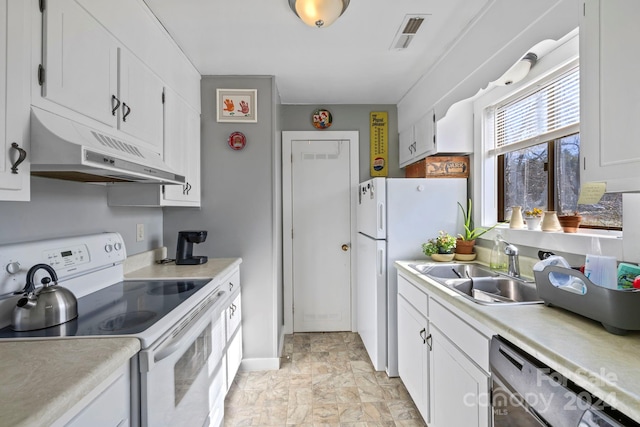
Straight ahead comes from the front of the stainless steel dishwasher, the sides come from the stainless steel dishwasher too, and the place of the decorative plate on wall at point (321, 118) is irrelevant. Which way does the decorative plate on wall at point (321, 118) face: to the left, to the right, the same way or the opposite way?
to the left

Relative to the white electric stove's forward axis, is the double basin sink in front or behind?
in front

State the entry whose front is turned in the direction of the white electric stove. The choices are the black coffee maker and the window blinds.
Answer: the window blinds

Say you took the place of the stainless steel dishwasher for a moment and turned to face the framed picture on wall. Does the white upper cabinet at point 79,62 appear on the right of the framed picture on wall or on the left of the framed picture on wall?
left

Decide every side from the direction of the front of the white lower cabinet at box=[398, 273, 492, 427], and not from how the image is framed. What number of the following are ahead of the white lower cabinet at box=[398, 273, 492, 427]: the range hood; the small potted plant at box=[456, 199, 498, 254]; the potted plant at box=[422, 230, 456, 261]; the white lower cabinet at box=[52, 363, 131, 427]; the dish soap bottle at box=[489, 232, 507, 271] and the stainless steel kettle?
3

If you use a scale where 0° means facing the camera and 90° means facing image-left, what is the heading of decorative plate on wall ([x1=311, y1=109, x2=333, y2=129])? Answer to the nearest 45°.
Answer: approximately 0°

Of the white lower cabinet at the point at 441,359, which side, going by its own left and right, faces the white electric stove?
front

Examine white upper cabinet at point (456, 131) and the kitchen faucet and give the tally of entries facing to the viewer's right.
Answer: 0

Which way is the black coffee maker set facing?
to the viewer's right

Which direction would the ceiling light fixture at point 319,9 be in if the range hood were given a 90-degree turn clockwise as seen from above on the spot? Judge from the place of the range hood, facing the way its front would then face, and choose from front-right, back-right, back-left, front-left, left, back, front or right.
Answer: back-left

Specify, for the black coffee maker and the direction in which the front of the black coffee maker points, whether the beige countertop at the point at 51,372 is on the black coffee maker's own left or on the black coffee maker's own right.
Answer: on the black coffee maker's own right
